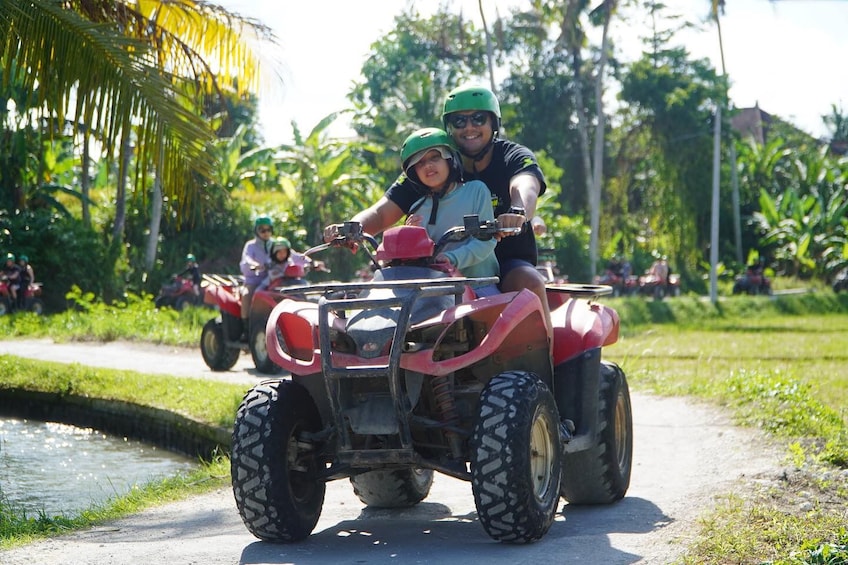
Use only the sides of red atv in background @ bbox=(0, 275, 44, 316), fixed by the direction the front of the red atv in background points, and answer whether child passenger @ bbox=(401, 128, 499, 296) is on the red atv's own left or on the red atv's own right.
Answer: on the red atv's own left

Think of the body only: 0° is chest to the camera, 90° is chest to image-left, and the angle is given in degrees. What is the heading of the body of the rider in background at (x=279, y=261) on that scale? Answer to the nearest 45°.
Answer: approximately 315°

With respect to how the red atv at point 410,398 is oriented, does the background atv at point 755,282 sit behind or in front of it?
behind

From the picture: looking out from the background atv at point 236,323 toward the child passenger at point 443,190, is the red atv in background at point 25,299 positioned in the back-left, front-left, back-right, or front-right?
back-right

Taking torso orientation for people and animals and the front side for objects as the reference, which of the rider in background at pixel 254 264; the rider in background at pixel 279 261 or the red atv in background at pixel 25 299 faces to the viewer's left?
the red atv in background

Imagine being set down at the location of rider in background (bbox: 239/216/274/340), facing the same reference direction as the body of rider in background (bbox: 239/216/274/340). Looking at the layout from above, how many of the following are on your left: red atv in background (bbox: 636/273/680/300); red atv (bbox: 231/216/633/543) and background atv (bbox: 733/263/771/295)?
2

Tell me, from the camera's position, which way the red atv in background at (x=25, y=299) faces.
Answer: facing to the left of the viewer
